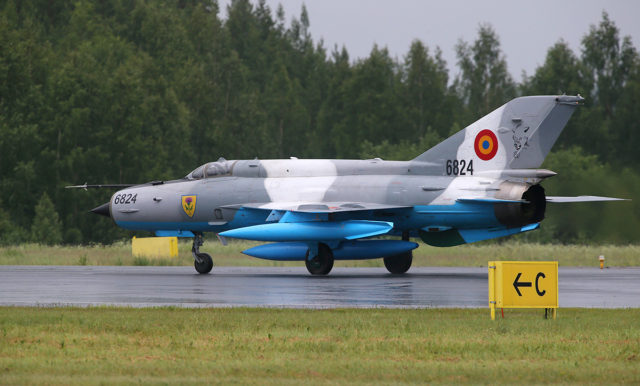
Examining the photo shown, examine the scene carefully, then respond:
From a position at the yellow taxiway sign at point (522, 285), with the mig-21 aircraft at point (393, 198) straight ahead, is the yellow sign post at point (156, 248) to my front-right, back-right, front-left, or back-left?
front-left

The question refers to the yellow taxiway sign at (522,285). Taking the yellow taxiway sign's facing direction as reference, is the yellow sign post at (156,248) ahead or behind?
behind

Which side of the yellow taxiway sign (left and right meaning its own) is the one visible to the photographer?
front

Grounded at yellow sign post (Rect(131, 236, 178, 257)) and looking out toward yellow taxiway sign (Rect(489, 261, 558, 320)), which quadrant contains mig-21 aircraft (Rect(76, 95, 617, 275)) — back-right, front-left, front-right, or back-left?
front-left

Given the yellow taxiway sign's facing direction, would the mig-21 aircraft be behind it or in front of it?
behind
